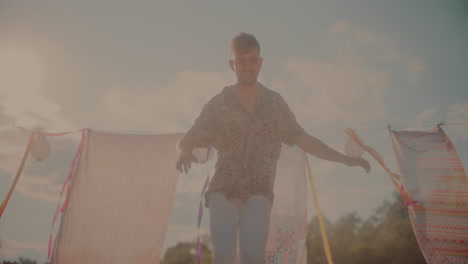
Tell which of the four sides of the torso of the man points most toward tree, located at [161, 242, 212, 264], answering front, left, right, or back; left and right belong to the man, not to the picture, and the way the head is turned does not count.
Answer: back

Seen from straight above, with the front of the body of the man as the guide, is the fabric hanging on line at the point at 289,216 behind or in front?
behind

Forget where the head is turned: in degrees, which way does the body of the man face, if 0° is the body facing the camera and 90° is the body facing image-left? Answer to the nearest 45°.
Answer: approximately 0°

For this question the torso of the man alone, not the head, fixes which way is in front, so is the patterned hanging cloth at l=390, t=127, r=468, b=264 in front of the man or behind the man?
behind

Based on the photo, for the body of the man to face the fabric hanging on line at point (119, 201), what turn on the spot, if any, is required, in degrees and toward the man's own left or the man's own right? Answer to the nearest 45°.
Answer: approximately 135° to the man's own right
